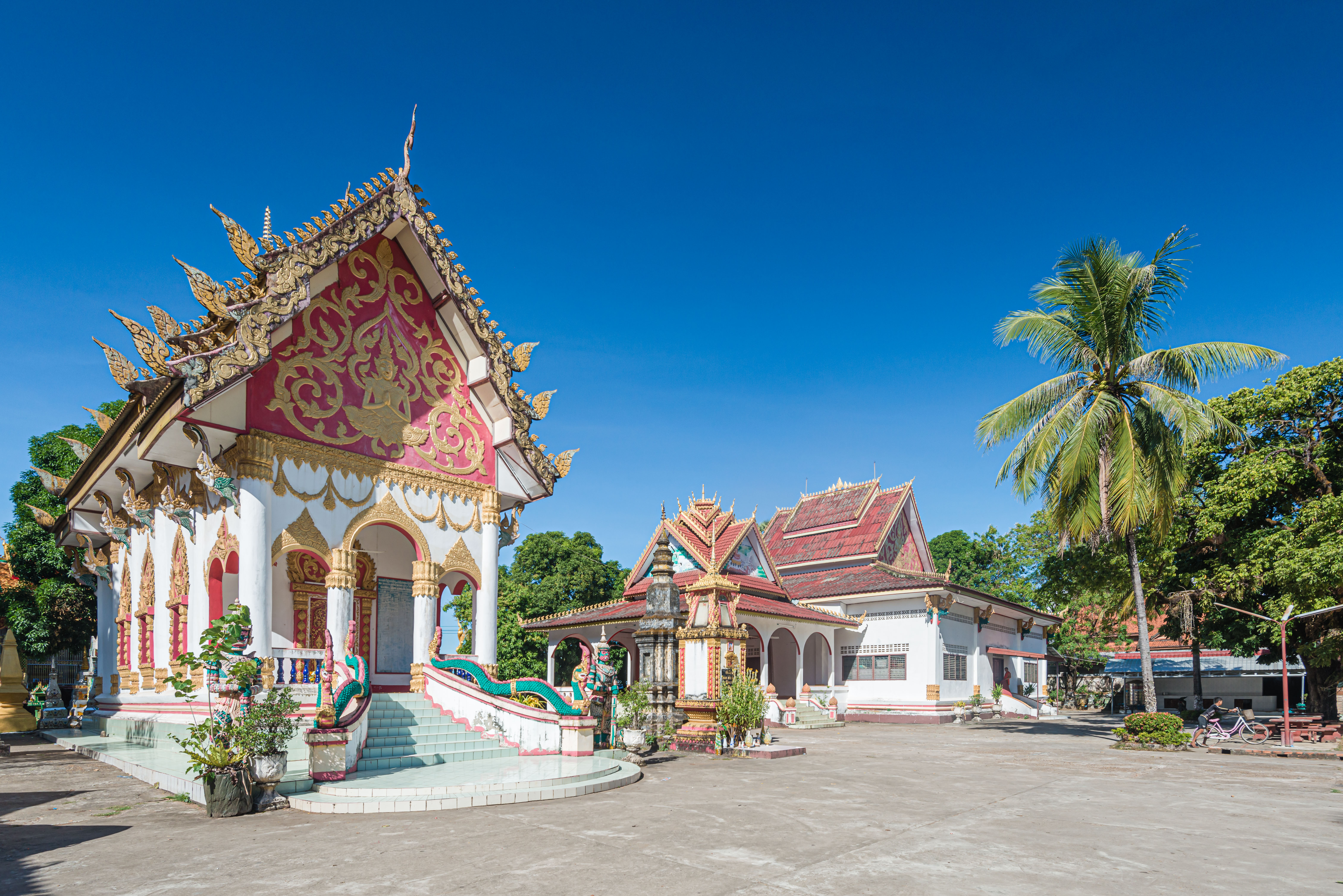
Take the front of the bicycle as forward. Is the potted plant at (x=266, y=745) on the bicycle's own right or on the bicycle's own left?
on the bicycle's own right

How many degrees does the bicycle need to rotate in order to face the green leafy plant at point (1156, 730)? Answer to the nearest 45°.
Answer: approximately 135° to its right

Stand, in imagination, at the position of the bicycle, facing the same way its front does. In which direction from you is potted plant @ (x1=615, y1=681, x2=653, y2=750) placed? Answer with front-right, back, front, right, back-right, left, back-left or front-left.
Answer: back-right

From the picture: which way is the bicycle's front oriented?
to the viewer's right

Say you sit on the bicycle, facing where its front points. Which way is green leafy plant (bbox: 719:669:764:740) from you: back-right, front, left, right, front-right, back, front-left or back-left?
back-right

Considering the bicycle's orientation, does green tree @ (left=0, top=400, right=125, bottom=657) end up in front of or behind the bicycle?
behind
